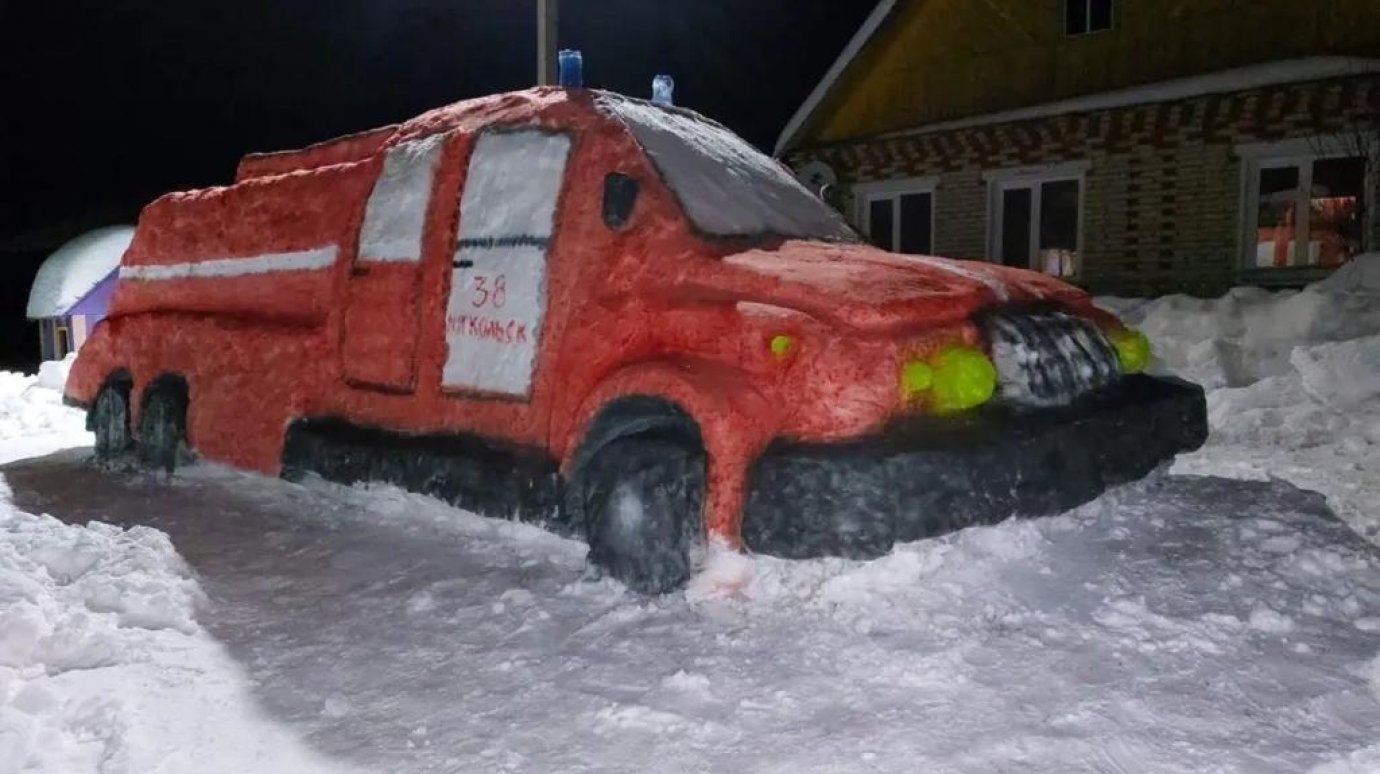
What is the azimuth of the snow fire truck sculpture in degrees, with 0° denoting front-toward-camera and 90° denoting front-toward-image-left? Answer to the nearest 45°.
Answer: approximately 315°

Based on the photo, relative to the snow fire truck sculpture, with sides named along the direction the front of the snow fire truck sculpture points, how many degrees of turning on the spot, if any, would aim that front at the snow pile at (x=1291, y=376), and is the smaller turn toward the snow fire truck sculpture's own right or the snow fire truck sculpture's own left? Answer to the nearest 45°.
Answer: approximately 90° to the snow fire truck sculpture's own left

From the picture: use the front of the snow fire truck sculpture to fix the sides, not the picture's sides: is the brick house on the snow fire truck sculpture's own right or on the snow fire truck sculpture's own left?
on the snow fire truck sculpture's own left

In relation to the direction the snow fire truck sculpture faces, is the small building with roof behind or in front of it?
behind

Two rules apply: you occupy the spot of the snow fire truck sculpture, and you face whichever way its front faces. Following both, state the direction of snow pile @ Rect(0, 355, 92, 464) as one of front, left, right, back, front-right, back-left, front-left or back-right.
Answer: back

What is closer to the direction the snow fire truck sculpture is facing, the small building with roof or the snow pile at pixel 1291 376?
the snow pile

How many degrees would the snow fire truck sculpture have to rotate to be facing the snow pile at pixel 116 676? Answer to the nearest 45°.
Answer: approximately 90° to its right
